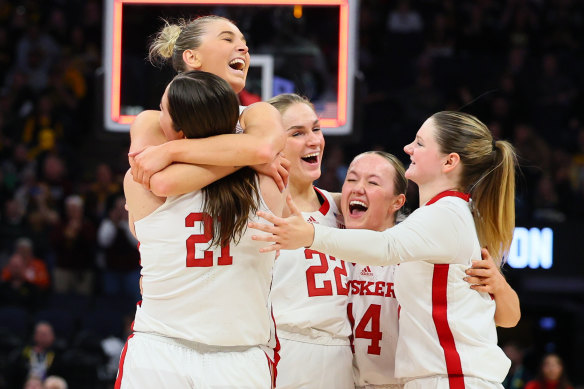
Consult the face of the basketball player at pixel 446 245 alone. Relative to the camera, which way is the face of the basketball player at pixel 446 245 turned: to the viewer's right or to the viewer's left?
to the viewer's left

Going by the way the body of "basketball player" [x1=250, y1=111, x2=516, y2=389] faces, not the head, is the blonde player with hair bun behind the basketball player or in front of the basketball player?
in front

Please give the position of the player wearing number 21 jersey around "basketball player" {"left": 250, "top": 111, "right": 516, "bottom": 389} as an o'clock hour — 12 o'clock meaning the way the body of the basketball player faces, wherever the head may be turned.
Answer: The player wearing number 21 jersey is roughly at 11 o'clock from the basketball player.

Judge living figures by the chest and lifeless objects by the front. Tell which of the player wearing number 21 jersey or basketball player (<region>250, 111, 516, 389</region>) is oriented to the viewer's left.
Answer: the basketball player

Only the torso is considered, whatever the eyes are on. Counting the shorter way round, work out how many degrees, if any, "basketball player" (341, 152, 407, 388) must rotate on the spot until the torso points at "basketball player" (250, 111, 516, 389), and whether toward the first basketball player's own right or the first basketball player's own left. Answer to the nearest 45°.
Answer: approximately 90° to the first basketball player's own left

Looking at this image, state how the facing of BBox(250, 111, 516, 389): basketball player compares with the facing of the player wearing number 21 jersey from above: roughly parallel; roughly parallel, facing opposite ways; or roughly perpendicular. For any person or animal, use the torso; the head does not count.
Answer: roughly perpendicular

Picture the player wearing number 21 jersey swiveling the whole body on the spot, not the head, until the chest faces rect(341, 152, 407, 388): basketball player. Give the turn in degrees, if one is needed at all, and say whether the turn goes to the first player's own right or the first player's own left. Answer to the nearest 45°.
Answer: approximately 45° to the first player's own right

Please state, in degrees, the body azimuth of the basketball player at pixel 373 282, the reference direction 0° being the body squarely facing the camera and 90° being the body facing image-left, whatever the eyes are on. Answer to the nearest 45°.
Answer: approximately 45°

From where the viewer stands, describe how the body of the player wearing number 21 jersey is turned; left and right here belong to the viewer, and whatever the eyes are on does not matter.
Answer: facing away from the viewer

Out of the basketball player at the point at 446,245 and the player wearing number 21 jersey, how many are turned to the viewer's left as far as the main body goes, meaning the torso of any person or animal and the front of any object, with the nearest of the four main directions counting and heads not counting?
1

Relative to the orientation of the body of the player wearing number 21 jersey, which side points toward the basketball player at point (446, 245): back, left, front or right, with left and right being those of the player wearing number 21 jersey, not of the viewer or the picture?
right

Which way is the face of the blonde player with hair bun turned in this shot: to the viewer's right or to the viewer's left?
to the viewer's right

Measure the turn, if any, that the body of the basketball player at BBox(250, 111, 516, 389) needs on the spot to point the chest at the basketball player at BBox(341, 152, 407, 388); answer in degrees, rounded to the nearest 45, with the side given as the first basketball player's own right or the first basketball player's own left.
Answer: approximately 45° to the first basketball player's own right

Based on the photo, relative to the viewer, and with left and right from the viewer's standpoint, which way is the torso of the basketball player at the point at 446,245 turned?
facing to the left of the viewer
